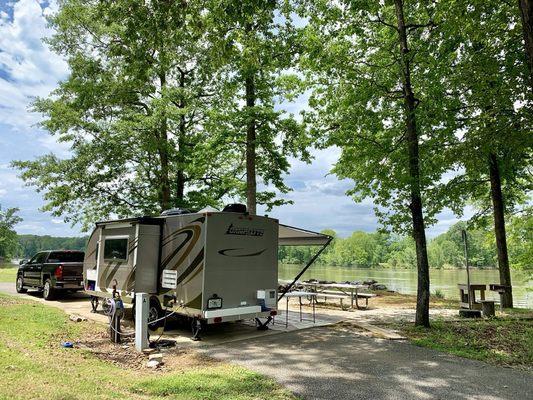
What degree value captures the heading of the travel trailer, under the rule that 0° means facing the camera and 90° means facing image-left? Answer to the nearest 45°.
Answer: approximately 135°

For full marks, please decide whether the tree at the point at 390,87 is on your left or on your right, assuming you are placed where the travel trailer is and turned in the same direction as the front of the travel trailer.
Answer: on your right

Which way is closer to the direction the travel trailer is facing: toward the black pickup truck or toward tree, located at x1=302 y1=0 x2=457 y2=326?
the black pickup truck

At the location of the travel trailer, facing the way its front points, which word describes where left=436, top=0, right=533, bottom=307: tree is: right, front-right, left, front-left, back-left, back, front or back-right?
back-right

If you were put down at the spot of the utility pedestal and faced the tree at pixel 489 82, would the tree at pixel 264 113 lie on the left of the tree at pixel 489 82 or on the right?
left

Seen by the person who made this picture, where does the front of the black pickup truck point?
facing away from the viewer and to the left of the viewer
